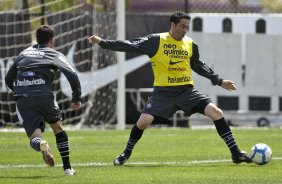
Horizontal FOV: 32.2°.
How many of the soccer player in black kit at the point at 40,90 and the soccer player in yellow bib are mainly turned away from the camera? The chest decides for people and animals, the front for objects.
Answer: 1

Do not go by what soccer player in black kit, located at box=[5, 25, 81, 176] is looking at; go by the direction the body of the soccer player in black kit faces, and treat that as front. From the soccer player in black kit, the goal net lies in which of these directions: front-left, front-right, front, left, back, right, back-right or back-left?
front

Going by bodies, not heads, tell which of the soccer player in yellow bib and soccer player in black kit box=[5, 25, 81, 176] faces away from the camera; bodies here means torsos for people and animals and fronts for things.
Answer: the soccer player in black kit

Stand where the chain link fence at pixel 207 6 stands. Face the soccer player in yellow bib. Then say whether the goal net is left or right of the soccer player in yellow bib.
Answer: right

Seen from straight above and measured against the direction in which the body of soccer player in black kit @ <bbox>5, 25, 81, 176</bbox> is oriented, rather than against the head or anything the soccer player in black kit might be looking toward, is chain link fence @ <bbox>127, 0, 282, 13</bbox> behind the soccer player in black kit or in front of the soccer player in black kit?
in front

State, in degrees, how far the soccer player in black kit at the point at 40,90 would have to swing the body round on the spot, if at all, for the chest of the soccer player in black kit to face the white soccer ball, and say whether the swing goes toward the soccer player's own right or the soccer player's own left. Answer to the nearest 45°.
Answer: approximately 90° to the soccer player's own right

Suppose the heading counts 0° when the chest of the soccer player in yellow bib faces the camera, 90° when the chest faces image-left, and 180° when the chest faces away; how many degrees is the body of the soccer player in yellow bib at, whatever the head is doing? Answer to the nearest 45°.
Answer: approximately 315°

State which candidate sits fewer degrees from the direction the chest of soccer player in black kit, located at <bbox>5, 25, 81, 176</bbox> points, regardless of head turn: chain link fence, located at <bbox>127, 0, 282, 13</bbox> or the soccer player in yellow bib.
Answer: the chain link fence

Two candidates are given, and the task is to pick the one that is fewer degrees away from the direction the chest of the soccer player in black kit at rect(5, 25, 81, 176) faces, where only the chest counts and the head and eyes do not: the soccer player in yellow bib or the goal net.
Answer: the goal net

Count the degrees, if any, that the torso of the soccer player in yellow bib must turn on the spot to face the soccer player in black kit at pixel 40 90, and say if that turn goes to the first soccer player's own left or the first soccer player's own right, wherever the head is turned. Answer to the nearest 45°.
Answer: approximately 90° to the first soccer player's own right

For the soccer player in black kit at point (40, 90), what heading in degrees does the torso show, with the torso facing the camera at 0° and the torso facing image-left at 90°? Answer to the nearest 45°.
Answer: approximately 180°

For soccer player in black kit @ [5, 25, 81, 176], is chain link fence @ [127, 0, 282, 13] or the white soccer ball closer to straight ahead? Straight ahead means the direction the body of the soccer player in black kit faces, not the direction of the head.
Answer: the chain link fence

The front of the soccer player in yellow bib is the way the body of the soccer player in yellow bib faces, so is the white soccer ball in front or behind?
in front
